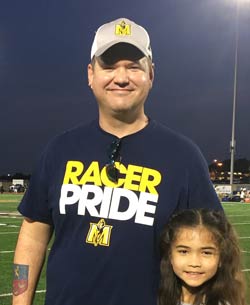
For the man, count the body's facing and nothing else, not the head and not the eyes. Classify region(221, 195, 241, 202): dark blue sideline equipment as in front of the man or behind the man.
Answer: behind

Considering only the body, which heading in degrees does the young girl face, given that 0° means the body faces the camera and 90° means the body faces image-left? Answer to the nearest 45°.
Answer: approximately 0°

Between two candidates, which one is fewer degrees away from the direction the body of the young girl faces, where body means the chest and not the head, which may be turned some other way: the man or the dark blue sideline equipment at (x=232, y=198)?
the man

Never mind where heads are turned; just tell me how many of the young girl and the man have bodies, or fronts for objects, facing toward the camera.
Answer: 2

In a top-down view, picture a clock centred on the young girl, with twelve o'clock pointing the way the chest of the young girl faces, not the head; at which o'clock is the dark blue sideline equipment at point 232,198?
The dark blue sideline equipment is roughly at 6 o'clock from the young girl.

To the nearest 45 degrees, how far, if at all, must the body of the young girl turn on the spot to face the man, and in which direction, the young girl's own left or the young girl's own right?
approximately 90° to the young girl's own right

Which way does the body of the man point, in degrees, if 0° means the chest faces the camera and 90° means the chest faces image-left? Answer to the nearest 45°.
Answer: approximately 0°

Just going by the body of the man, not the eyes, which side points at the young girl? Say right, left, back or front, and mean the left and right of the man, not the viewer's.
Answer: left
